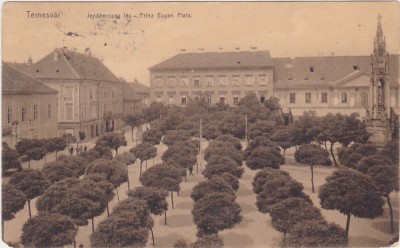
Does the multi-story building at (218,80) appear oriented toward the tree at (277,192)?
yes

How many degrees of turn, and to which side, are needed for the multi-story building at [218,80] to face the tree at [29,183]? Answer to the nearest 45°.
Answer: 0° — it already faces it

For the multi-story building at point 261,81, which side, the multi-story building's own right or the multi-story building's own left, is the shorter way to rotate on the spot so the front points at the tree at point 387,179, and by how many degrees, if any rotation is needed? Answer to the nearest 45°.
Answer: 0° — it already faces it

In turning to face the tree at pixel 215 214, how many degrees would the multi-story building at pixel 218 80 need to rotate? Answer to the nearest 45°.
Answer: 0° — it already faces it

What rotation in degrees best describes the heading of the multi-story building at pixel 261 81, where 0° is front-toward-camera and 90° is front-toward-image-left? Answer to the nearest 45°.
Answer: approximately 0°

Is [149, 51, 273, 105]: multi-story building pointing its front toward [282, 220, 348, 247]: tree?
yes

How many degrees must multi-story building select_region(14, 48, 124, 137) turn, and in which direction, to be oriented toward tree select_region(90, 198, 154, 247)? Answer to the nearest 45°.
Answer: approximately 45° to its right
